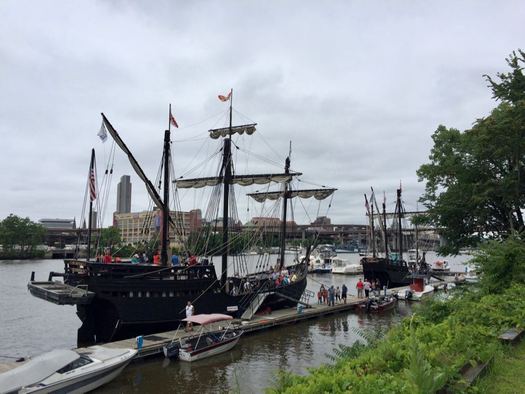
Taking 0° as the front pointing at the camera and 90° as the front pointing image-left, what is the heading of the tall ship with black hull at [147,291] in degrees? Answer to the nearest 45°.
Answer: approximately 225°

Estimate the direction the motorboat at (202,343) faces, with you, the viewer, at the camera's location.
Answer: facing away from the viewer and to the right of the viewer

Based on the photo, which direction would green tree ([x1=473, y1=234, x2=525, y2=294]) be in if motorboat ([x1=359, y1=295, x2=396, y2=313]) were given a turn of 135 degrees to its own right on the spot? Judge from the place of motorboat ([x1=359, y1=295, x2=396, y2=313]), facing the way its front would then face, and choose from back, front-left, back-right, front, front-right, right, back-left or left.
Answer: front
